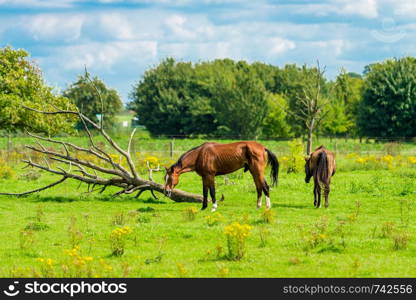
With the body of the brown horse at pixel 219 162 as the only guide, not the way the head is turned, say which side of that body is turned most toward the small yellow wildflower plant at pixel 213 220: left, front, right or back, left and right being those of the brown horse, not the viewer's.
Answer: left

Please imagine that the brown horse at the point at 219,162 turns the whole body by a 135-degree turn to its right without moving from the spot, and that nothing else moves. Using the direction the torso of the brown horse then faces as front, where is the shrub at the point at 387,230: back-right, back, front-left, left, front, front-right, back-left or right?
right

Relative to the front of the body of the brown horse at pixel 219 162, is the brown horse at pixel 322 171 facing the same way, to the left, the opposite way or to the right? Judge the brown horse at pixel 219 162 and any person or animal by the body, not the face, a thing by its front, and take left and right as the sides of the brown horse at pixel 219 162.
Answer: to the right

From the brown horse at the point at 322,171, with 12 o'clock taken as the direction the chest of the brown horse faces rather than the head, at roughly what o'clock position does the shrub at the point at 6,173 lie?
The shrub is roughly at 10 o'clock from the brown horse.

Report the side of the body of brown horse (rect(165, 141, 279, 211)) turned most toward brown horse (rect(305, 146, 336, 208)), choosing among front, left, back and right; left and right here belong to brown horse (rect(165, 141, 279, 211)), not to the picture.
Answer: back

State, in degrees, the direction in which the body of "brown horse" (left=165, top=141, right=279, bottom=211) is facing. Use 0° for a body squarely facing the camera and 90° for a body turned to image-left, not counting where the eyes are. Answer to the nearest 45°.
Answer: approximately 90°

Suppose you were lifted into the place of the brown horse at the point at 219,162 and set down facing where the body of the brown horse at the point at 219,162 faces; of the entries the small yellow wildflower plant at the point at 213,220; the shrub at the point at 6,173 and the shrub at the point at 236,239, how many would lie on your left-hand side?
2

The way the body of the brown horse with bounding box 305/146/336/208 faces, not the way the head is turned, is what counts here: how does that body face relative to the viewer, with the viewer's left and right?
facing away from the viewer

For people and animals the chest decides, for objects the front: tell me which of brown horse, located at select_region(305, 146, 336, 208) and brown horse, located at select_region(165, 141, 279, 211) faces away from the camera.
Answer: brown horse, located at select_region(305, 146, 336, 208)

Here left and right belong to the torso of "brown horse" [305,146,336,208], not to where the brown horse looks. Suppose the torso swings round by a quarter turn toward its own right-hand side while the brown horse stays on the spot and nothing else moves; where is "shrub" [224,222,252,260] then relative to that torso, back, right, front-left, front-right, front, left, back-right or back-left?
right

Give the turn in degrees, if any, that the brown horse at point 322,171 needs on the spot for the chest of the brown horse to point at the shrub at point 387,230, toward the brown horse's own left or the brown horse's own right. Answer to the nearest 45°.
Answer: approximately 180°

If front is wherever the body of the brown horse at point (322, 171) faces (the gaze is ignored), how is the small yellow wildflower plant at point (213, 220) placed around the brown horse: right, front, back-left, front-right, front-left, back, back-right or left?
back-left

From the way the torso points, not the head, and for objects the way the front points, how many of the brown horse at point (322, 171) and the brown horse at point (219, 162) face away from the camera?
1
